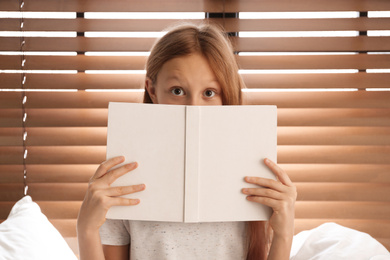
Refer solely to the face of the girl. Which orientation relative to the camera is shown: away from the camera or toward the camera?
toward the camera

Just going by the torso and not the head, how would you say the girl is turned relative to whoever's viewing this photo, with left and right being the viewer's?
facing the viewer
